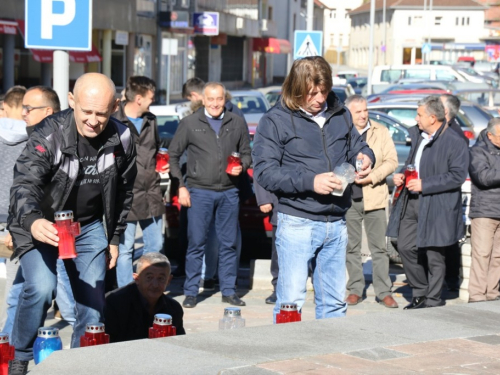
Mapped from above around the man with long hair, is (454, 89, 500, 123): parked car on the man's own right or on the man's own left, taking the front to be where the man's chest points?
on the man's own left

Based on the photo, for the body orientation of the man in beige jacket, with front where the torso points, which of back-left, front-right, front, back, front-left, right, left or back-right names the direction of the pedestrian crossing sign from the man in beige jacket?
back

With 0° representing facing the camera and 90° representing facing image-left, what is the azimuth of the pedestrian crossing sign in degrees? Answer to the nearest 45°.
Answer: approximately 0°

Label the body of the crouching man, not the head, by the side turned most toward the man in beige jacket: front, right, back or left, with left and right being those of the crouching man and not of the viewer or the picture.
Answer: left

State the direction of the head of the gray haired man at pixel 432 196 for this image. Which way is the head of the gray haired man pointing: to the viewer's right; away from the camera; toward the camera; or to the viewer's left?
to the viewer's left

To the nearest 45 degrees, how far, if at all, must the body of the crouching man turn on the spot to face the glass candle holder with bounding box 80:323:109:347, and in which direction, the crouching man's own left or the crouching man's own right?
approximately 45° to the crouching man's own right

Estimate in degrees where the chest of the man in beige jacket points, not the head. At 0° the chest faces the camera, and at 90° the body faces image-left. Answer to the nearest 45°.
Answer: approximately 0°

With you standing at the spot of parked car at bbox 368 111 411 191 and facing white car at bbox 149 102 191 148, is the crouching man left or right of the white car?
left

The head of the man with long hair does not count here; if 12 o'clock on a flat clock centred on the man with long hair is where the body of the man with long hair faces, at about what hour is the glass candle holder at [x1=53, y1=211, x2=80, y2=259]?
The glass candle holder is roughly at 3 o'clock from the man with long hair.

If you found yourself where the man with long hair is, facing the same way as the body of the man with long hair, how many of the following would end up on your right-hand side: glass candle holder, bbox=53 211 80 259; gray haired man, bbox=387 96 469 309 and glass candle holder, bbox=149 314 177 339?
2

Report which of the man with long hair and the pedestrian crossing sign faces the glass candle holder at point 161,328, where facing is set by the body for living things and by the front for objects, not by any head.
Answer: the pedestrian crossing sign

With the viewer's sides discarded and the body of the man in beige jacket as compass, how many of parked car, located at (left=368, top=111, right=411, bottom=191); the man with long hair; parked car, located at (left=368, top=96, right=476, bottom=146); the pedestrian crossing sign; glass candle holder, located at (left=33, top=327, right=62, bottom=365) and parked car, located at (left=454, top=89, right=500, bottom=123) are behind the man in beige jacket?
4

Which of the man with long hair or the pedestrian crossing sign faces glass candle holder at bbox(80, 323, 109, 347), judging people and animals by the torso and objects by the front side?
the pedestrian crossing sign

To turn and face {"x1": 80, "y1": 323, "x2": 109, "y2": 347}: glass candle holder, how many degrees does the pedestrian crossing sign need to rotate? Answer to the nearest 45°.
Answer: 0° — it already faces it
